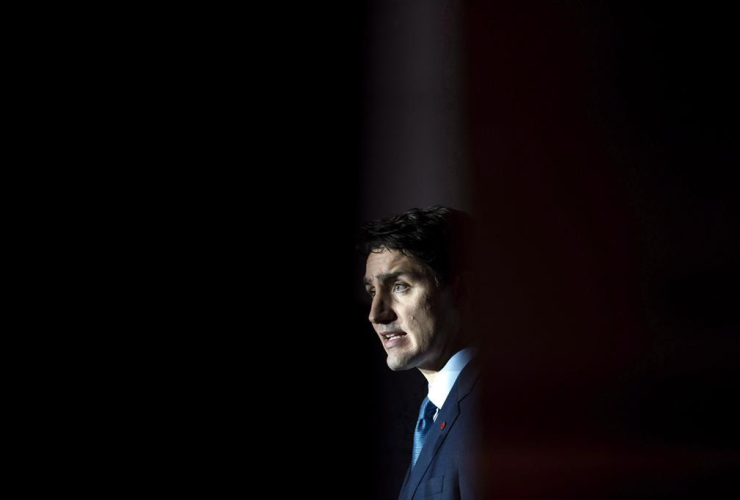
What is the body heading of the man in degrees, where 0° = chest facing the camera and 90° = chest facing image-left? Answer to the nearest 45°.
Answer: approximately 45°
